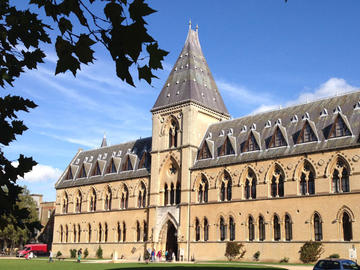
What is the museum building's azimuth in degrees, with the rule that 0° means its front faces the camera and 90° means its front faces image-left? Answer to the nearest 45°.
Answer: approximately 45°

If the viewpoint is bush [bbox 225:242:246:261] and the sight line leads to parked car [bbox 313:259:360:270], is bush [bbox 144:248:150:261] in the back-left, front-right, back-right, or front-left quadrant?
back-right

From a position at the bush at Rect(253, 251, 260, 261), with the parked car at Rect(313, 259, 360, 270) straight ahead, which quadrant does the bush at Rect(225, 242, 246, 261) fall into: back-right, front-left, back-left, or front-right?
back-right

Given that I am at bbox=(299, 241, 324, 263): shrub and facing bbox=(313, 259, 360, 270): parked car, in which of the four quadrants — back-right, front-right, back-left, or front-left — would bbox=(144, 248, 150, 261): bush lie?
back-right

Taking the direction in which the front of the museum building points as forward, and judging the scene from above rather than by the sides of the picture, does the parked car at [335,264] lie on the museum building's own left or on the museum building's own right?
on the museum building's own left
